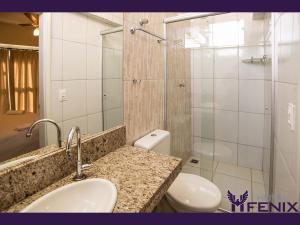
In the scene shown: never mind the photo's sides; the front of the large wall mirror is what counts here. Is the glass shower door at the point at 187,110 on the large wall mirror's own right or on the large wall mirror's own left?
on the large wall mirror's own left

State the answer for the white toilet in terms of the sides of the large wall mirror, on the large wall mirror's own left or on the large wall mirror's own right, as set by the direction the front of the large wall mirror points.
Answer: on the large wall mirror's own left

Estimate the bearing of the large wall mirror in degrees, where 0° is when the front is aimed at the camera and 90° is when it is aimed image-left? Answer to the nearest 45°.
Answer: approximately 315°
